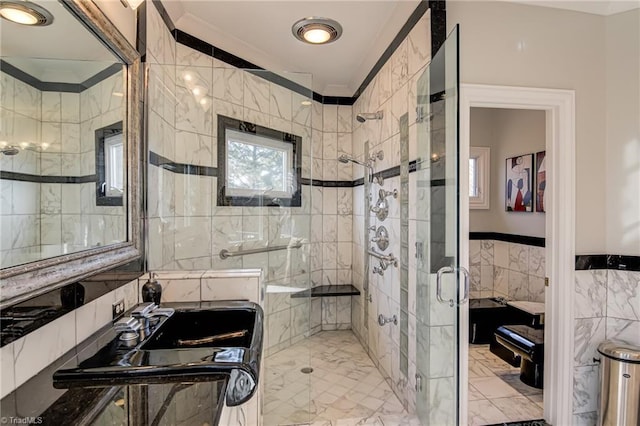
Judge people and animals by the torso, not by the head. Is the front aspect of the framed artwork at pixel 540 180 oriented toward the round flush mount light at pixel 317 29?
yes

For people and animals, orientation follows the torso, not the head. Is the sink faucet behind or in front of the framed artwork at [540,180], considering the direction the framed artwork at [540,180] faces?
in front

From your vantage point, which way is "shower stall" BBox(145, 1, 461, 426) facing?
toward the camera

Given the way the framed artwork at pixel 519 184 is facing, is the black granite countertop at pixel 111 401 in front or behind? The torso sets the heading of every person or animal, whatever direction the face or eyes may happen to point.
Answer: in front

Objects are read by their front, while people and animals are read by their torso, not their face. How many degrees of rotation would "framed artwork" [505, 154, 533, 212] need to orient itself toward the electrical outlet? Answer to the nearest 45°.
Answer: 0° — it already faces it

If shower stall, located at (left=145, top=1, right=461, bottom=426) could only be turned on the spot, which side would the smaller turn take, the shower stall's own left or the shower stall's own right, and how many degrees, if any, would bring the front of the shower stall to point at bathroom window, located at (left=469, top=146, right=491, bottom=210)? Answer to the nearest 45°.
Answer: approximately 135° to the shower stall's own left

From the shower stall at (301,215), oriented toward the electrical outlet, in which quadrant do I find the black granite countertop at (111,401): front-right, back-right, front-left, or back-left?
front-left

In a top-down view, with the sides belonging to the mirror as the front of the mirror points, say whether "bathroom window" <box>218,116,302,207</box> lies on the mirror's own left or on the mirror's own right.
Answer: on the mirror's own left

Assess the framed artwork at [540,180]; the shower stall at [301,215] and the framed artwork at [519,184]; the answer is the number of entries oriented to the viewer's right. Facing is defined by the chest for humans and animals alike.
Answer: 0
